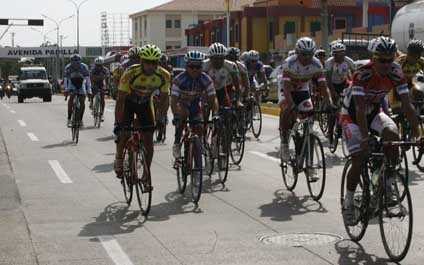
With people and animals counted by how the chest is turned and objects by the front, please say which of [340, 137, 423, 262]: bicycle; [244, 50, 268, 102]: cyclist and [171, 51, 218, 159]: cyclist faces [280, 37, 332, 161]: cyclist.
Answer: [244, 50, 268, 102]: cyclist

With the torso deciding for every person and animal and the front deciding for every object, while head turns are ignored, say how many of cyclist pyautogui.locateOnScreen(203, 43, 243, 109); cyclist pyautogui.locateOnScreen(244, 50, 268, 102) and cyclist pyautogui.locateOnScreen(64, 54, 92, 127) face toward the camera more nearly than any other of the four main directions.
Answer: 3

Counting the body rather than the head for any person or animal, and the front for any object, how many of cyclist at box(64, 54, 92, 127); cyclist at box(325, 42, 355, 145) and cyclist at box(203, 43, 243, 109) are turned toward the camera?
3

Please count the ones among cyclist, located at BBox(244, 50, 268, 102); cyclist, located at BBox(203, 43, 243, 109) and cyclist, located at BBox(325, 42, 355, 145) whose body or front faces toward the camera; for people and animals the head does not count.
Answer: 3

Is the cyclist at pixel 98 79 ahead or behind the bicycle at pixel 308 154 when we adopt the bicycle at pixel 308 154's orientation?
behind

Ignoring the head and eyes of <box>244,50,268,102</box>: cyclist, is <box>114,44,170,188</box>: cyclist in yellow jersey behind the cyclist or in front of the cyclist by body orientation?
in front

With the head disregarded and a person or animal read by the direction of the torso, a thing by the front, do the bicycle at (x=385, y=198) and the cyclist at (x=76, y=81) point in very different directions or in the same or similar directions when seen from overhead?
same or similar directions

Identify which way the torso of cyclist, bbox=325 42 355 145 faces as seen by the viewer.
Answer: toward the camera

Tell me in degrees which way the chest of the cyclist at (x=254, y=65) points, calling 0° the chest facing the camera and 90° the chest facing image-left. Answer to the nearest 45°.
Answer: approximately 0°

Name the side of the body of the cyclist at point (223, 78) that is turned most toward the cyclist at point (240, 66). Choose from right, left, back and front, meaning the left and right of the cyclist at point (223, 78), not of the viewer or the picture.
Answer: back

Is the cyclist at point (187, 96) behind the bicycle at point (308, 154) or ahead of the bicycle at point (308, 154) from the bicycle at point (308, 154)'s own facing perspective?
behind

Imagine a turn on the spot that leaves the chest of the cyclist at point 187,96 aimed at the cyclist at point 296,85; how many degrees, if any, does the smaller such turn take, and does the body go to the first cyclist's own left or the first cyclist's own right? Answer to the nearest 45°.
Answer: approximately 90° to the first cyclist's own left

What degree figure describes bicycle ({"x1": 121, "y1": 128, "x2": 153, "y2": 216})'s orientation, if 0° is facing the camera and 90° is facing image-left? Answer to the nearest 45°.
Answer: approximately 315°

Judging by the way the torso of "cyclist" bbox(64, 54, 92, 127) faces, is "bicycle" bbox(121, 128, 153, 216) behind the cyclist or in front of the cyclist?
in front

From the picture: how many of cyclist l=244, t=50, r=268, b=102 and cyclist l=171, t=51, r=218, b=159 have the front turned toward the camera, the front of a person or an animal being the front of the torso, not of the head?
2

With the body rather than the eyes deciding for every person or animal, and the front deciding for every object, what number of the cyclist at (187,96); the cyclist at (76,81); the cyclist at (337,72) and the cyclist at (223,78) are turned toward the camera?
4

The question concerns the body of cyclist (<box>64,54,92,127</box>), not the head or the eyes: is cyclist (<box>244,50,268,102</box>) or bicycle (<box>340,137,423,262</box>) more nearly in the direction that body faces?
the bicycle

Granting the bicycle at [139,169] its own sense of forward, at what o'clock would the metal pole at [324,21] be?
The metal pole is roughly at 8 o'clock from the bicycle.

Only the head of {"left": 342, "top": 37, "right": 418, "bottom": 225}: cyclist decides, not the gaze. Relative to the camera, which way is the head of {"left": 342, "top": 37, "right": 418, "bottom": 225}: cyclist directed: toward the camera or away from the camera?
toward the camera
